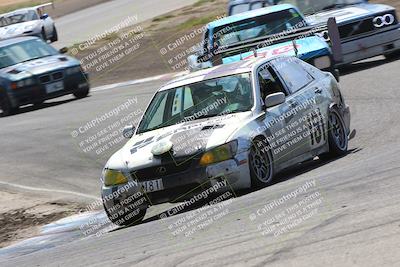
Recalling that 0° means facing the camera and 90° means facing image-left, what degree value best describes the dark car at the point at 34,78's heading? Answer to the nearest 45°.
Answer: approximately 315°

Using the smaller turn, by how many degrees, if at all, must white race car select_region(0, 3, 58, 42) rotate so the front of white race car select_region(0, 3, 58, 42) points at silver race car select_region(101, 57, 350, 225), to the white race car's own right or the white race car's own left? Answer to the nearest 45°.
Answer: approximately 45° to the white race car's own left

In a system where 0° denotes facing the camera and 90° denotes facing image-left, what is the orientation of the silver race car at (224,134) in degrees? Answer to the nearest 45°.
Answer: approximately 45°
